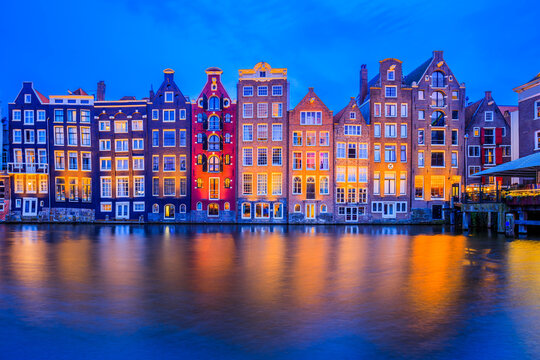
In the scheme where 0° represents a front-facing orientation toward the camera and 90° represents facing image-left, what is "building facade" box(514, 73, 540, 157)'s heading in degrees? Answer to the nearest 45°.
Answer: approximately 45°
